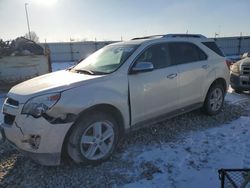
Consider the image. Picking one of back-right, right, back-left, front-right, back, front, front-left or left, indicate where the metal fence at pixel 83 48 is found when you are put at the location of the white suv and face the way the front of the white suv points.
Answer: back-right

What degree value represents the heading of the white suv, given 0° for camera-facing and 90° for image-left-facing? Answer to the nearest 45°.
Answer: approximately 45°

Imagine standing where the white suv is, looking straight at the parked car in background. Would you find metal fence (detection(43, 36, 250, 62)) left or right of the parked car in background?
left

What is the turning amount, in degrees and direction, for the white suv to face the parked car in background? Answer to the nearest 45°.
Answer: approximately 180°
